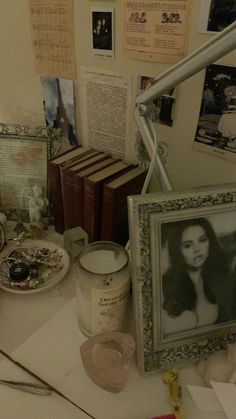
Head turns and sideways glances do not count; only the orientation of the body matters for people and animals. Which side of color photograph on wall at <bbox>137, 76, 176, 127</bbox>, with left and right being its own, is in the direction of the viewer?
front

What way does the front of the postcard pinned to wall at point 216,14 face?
toward the camera

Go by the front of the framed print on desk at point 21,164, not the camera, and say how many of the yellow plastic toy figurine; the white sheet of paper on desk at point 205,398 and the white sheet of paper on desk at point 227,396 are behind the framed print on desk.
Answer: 0

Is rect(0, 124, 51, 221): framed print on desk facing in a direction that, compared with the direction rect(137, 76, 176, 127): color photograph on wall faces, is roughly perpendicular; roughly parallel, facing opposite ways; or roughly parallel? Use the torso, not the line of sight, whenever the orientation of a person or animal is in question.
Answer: roughly parallel

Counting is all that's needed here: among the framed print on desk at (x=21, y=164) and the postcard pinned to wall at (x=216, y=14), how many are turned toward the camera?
2

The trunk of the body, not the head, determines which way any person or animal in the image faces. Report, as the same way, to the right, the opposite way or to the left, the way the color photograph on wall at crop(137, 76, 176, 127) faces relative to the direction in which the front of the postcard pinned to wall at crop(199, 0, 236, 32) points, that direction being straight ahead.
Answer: the same way

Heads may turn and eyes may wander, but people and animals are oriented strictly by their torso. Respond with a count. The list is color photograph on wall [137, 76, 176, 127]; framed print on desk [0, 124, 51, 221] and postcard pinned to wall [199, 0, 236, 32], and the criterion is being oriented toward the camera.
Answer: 3
